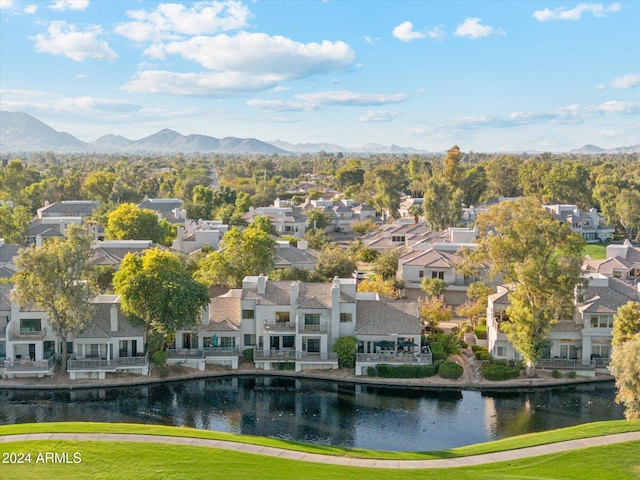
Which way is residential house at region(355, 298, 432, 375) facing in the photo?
toward the camera

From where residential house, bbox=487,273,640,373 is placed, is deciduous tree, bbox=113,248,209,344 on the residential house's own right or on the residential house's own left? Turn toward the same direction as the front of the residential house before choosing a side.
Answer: on the residential house's own right

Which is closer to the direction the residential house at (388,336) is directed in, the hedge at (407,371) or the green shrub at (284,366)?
the hedge

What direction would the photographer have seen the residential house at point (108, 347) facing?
facing the viewer

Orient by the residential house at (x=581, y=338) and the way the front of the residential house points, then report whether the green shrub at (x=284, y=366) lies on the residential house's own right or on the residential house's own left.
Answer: on the residential house's own right

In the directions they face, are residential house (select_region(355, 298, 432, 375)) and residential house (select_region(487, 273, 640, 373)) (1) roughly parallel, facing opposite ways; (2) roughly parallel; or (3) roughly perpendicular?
roughly parallel

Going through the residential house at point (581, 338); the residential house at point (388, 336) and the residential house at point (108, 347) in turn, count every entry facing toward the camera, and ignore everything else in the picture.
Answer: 3

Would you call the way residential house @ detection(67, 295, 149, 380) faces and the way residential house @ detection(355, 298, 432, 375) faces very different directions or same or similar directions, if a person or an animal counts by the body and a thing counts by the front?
same or similar directions

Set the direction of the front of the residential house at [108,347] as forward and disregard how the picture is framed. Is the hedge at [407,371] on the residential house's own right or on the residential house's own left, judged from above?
on the residential house's own left

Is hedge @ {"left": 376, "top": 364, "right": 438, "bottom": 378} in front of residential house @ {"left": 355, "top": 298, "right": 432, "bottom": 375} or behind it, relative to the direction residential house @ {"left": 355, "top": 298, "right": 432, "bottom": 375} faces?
in front
